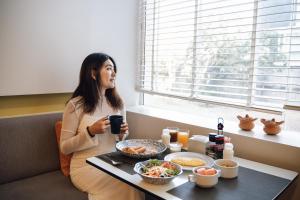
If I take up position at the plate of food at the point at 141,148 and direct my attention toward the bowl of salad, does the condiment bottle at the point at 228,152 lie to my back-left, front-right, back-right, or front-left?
front-left

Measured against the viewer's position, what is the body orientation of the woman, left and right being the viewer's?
facing the viewer and to the right of the viewer

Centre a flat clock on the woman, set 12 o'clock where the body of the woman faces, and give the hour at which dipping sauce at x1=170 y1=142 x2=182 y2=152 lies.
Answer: The dipping sauce is roughly at 11 o'clock from the woman.

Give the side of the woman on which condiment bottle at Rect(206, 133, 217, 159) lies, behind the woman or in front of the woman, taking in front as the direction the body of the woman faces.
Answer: in front

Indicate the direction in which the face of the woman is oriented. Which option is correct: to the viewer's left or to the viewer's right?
to the viewer's right

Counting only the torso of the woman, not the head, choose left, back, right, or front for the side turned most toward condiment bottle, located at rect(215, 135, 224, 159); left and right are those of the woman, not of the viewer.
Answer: front

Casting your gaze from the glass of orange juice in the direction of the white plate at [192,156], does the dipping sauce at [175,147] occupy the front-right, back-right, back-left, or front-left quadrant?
front-right

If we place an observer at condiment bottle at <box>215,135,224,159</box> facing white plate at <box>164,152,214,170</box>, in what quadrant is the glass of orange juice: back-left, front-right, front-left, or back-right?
front-right

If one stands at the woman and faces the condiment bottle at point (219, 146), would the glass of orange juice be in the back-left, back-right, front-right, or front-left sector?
front-left

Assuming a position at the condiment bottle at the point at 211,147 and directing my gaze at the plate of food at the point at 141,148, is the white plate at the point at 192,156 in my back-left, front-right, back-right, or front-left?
front-left

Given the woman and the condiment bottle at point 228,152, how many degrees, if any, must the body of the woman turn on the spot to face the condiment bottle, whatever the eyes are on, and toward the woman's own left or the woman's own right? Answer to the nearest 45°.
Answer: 0° — they already face it

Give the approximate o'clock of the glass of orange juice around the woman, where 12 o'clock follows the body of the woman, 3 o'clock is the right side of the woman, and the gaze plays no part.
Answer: The glass of orange juice is roughly at 11 o'clock from the woman.
